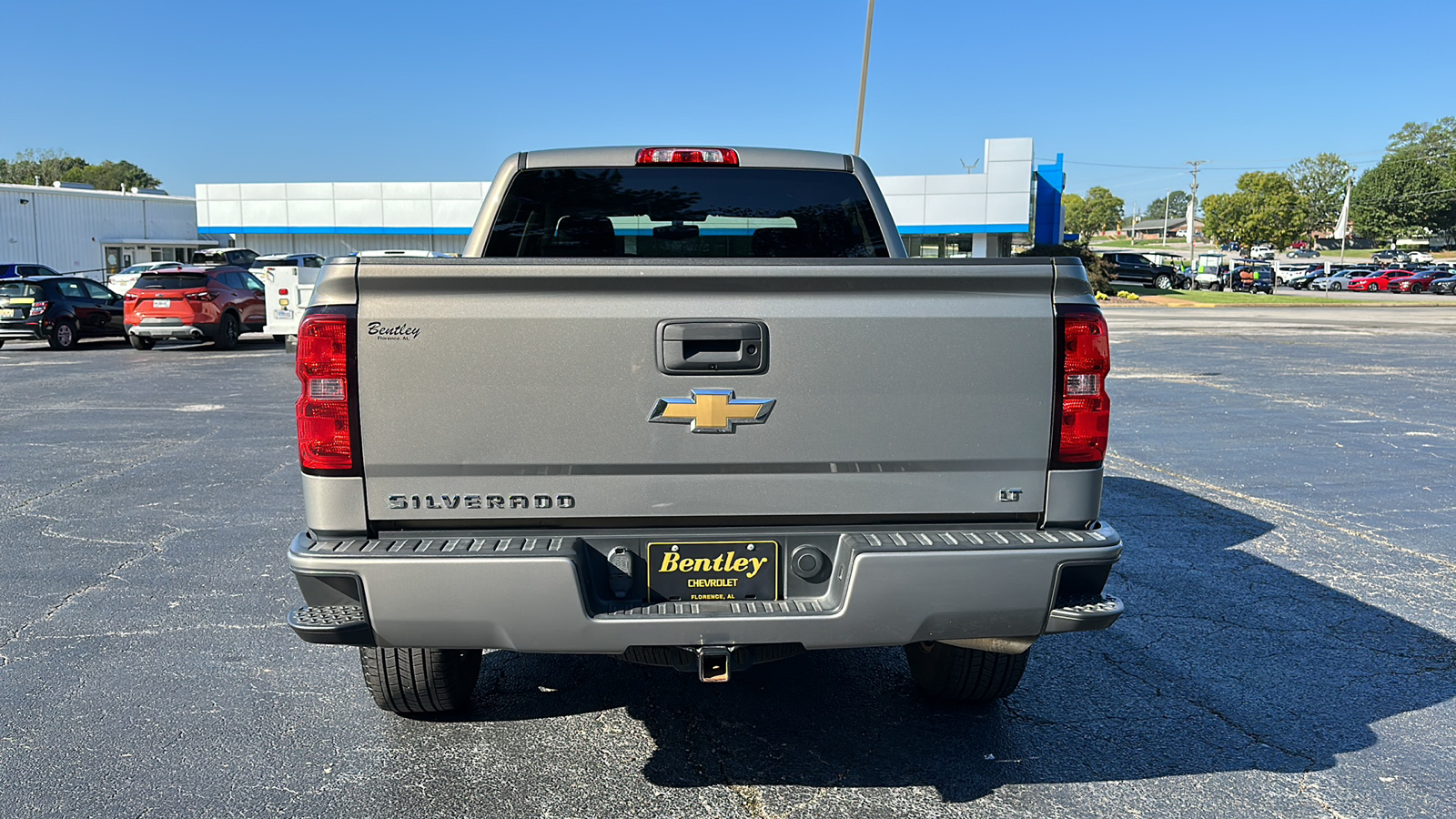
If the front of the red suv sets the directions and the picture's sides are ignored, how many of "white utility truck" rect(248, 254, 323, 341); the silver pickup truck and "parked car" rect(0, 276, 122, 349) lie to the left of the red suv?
1

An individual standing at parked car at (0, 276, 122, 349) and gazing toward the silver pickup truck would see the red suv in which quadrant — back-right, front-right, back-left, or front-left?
front-left

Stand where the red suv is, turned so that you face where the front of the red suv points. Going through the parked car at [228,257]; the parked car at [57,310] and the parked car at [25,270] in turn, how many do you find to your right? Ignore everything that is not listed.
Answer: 0

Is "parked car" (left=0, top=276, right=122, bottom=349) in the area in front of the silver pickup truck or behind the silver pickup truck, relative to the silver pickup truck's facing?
in front

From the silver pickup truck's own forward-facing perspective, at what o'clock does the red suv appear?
The red suv is roughly at 11 o'clock from the silver pickup truck.

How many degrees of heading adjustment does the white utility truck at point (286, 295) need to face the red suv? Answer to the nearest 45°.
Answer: approximately 135° to its left

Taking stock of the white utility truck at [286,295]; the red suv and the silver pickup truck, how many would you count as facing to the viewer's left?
0

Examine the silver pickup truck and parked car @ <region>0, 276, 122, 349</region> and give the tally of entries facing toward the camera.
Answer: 0

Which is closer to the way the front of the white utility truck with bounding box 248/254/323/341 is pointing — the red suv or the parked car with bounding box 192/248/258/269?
the parked car

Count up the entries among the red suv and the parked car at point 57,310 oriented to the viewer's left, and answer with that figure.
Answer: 0

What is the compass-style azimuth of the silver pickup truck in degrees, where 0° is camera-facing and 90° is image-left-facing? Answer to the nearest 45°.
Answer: approximately 180°

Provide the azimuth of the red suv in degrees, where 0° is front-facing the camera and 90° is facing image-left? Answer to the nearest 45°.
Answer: approximately 225°

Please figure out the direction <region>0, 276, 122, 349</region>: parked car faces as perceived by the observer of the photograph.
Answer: facing away from the viewer and to the right of the viewer

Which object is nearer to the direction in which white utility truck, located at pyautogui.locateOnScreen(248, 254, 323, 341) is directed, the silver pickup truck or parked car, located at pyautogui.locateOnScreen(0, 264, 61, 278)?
the parked car

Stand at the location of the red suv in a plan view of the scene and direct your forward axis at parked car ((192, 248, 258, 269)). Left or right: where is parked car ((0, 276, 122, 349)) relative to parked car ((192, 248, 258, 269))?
left

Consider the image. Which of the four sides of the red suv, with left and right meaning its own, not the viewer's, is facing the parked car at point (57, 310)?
left

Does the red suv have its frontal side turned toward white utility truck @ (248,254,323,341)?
no

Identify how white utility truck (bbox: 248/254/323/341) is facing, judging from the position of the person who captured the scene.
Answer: facing away from the viewer and to the right of the viewer
